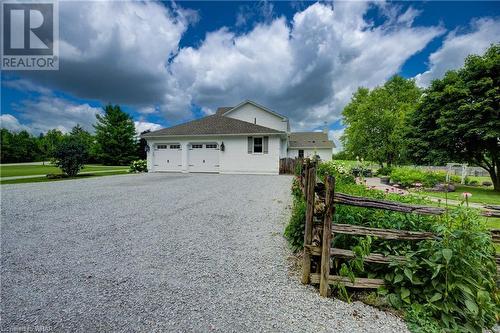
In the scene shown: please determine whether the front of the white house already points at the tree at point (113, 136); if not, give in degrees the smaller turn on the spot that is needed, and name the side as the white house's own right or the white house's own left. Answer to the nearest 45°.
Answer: approximately 135° to the white house's own right

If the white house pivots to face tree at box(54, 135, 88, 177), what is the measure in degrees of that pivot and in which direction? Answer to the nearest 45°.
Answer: approximately 90° to its right

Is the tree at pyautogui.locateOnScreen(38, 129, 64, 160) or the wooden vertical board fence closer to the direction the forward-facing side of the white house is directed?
the wooden vertical board fence

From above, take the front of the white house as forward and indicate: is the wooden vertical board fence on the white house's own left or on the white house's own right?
on the white house's own left

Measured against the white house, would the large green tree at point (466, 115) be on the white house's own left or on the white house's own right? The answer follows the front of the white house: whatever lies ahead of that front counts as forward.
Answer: on the white house's own left

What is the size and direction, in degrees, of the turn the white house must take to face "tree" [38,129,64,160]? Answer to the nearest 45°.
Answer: approximately 135° to its right

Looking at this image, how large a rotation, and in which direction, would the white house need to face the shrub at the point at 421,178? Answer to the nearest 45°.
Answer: approximately 45° to its left
